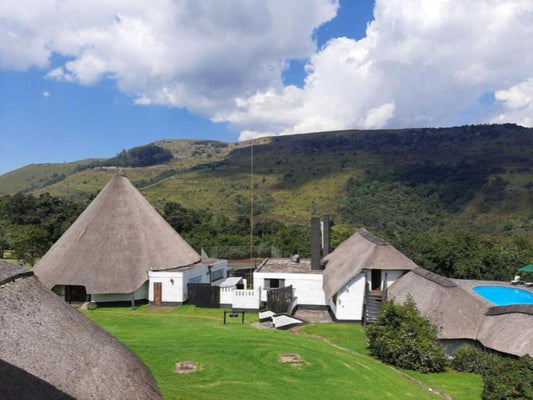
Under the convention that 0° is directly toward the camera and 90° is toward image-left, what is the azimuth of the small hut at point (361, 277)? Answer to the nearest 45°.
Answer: approximately 315°

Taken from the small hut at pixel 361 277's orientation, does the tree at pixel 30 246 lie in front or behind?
behind

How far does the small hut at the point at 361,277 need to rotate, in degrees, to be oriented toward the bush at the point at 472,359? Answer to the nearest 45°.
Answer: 0° — it already faces it

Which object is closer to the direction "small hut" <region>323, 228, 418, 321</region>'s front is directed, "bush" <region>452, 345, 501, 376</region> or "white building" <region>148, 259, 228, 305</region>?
the bush

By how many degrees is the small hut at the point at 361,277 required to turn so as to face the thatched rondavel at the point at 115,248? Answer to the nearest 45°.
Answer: approximately 135° to its right

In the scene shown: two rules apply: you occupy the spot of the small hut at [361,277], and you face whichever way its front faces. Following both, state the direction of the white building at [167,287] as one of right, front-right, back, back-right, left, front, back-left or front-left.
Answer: back-right

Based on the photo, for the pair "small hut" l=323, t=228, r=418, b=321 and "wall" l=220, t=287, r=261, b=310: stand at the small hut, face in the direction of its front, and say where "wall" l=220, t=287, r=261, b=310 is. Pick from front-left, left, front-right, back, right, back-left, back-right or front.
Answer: back-right

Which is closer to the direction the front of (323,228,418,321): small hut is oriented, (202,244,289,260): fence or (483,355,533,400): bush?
the bush

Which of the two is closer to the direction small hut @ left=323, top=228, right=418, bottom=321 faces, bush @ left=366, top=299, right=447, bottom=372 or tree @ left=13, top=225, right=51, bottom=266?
the bush
